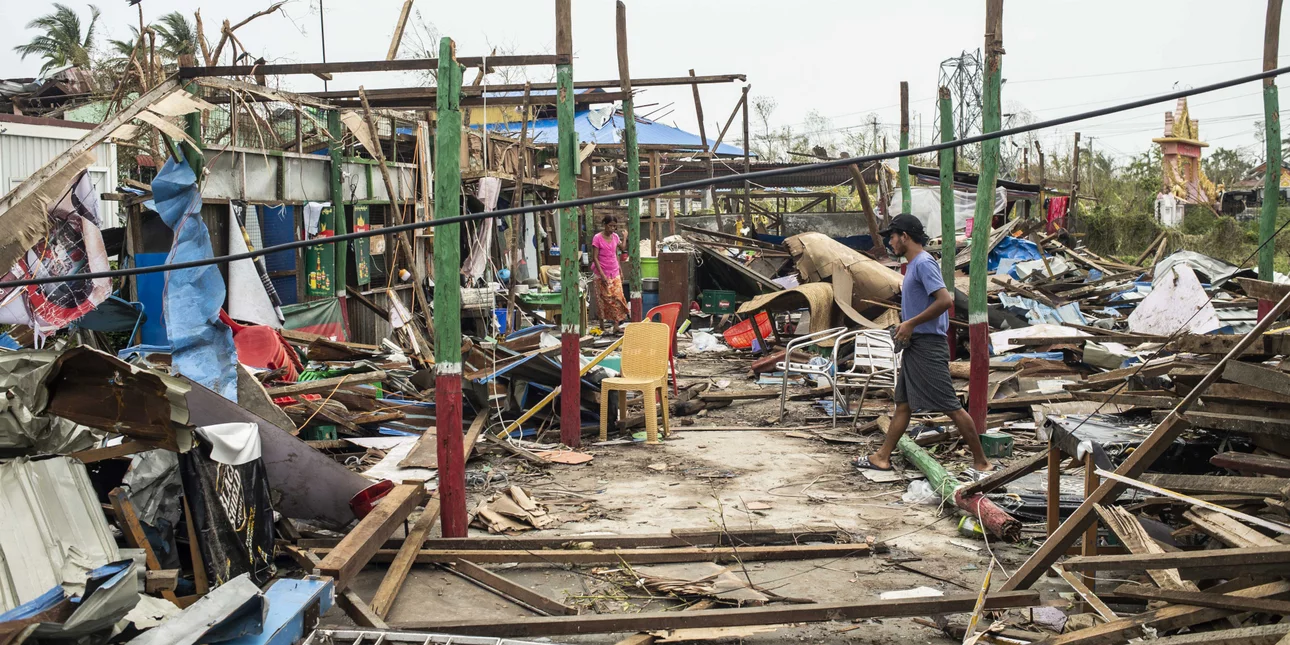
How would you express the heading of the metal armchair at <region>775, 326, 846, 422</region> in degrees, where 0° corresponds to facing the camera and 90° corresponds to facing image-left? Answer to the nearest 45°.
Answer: approximately 90°

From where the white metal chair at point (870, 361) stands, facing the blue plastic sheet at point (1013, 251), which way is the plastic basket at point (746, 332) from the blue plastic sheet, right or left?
left

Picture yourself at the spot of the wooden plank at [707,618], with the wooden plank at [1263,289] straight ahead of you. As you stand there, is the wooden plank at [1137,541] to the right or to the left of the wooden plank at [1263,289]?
right

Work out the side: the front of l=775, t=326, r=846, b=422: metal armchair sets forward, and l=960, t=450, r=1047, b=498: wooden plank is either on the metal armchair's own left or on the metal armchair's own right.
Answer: on the metal armchair's own left

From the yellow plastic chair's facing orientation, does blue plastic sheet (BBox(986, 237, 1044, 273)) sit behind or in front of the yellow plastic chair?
behind

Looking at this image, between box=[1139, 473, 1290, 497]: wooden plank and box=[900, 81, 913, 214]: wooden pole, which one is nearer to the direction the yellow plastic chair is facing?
the wooden plank
